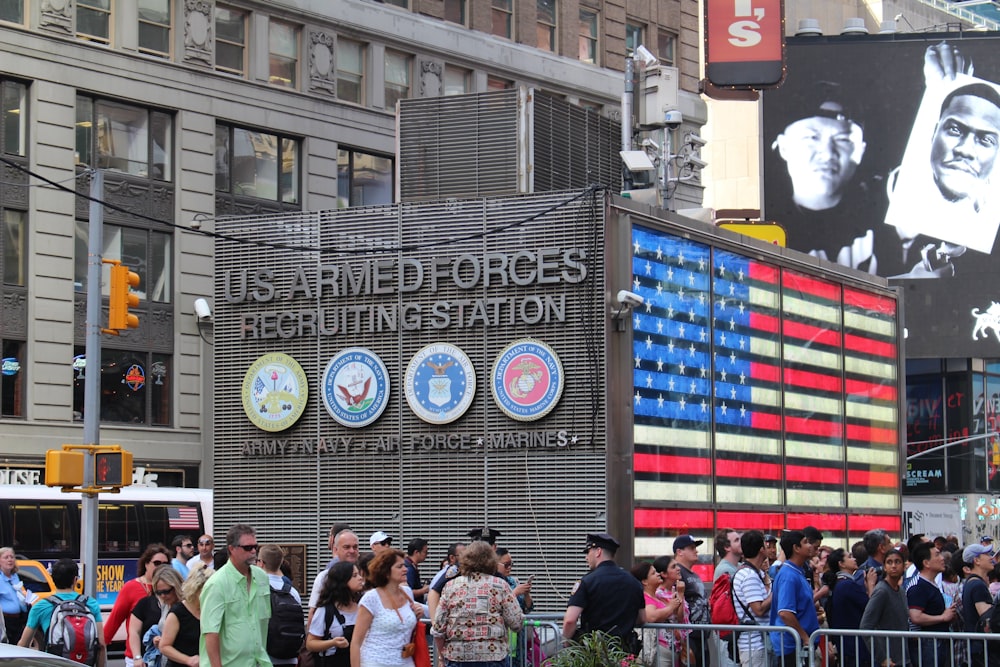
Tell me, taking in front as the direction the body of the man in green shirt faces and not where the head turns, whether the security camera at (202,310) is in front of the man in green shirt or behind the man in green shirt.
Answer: behind

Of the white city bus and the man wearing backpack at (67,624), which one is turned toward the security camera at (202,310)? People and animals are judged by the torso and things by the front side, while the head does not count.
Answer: the man wearing backpack

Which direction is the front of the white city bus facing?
to the viewer's left

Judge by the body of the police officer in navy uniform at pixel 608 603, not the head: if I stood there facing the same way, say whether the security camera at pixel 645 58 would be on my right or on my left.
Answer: on my right

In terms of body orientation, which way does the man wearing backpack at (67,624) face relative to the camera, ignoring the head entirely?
away from the camera

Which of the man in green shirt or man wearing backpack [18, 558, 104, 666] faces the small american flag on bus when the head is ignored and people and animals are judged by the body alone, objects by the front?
the man wearing backpack

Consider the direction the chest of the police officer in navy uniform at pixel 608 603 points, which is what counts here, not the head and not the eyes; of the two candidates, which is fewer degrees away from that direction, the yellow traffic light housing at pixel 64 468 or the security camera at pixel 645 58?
the yellow traffic light housing

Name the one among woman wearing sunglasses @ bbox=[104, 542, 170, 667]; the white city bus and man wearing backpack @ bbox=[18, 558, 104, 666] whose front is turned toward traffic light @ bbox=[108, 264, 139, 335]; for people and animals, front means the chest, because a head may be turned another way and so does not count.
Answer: the man wearing backpack

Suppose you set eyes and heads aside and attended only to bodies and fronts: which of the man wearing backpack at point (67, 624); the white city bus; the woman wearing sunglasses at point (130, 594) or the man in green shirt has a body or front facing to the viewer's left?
the white city bus

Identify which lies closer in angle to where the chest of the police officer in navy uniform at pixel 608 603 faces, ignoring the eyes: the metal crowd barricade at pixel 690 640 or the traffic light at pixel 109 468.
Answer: the traffic light

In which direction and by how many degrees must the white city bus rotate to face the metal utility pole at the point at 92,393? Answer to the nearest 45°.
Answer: approximately 90° to its left
